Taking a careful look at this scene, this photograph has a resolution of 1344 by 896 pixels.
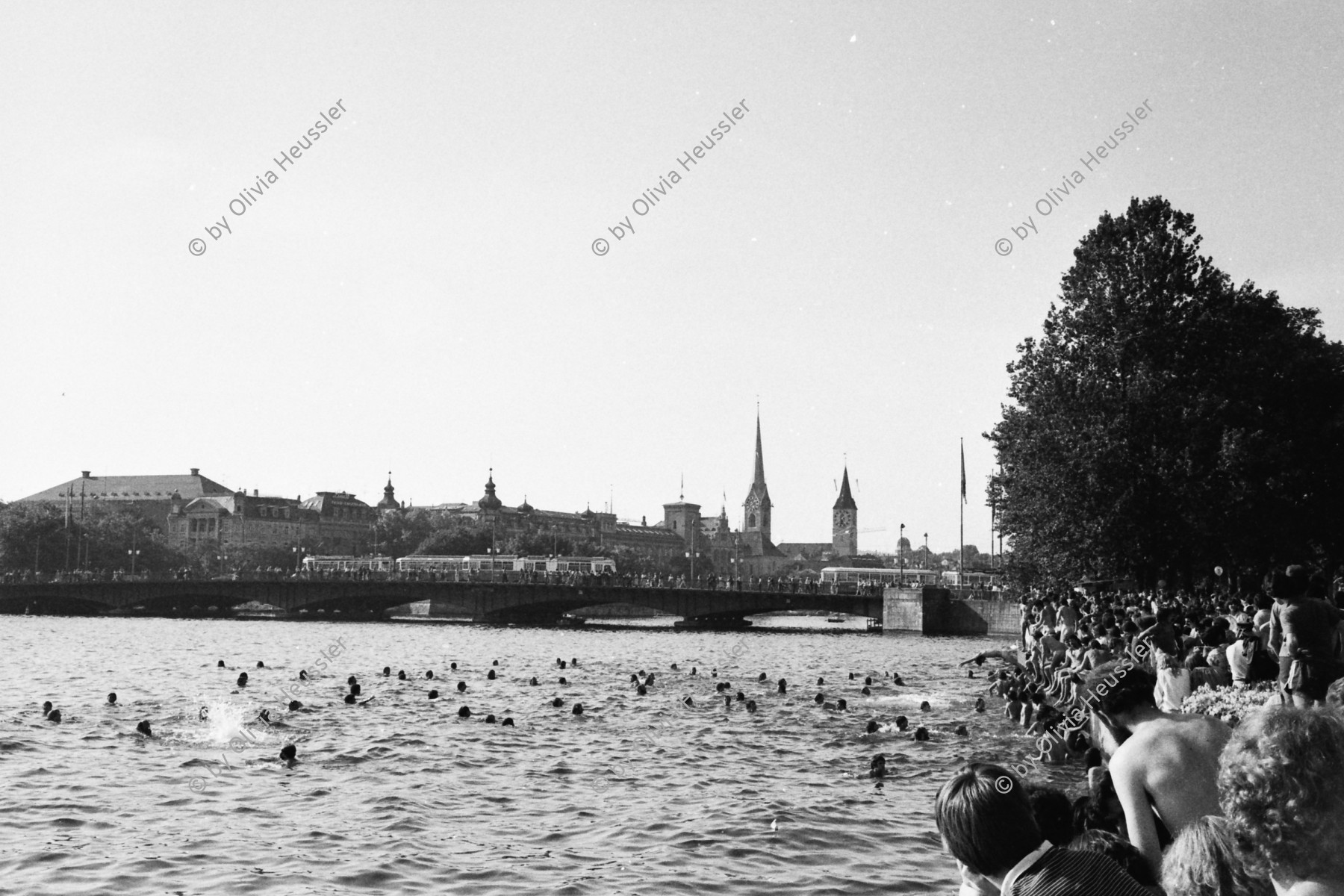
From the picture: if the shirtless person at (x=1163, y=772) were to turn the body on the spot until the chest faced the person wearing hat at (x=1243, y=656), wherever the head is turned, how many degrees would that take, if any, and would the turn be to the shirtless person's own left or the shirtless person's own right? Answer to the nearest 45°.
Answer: approximately 45° to the shirtless person's own right

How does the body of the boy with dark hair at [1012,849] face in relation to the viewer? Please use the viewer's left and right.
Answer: facing away from the viewer and to the left of the viewer

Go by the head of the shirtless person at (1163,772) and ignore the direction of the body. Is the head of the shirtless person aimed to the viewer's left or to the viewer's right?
to the viewer's left

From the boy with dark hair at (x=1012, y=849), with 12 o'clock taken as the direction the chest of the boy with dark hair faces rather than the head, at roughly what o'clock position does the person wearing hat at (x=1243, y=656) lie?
The person wearing hat is roughly at 2 o'clock from the boy with dark hair.

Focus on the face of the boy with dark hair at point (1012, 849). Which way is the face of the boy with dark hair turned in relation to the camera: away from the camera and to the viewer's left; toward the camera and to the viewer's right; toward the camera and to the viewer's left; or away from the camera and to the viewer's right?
away from the camera and to the viewer's left

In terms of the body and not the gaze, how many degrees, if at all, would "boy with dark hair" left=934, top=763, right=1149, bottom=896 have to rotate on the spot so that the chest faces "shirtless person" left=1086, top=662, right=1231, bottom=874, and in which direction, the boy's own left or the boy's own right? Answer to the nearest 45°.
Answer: approximately 45° to the boy's own right

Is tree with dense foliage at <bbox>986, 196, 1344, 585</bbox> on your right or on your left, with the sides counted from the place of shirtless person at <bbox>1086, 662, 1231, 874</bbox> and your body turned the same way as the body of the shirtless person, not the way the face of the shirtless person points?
on your right

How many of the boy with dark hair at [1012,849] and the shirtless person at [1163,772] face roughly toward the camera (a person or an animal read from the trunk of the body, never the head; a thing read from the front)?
0

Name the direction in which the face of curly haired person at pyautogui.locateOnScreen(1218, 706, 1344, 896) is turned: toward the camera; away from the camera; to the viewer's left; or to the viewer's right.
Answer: away from the camera

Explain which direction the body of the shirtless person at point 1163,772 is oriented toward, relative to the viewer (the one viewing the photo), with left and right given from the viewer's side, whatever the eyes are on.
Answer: facing away from the viewer and to the left of the viewer

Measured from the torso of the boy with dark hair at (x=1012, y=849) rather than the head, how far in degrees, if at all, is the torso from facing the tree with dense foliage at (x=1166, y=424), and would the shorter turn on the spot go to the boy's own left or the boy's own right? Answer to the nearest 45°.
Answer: approximately 45° to the boy's own right

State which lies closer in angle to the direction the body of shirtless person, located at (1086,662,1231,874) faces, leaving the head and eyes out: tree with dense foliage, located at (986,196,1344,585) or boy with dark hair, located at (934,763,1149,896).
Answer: the tree with dense foliage
